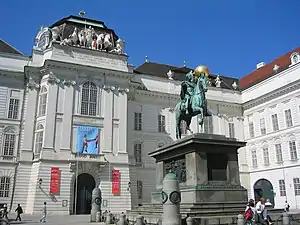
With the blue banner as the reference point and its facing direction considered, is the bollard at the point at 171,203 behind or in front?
in front

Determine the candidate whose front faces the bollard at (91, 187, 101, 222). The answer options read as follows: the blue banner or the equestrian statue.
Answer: the blue banner

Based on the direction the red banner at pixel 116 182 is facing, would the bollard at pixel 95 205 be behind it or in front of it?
in front

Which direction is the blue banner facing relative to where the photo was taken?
toward the camera

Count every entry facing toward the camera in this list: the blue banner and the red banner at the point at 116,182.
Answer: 2

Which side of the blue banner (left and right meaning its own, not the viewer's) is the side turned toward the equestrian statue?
front

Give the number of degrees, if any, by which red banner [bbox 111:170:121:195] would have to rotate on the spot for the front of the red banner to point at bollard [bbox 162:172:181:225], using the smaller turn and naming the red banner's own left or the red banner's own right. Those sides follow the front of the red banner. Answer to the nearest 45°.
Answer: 0° — it already faces it

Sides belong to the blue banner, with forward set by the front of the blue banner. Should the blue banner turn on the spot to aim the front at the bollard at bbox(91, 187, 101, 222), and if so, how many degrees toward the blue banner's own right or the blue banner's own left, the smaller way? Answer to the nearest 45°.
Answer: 0° — it already faces it

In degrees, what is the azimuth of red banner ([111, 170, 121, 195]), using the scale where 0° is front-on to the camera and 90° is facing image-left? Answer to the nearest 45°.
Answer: approximately 0°

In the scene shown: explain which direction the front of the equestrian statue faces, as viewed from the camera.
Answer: facing the viewer and to the right of the viewer

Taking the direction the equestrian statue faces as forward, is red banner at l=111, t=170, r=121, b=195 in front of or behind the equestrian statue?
behind
